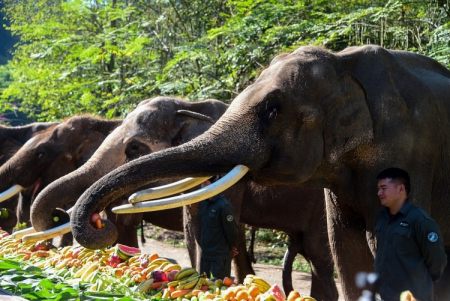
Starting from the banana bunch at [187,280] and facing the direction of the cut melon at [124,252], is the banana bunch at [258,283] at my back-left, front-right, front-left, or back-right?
back-right

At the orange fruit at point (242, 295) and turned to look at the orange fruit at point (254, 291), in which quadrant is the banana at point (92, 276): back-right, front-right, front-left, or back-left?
back-left

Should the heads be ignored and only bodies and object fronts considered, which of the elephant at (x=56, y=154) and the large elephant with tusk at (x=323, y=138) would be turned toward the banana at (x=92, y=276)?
the large elephant with tusk

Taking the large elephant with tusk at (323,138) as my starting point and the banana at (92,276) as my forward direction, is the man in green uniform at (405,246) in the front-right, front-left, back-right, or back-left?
back-left

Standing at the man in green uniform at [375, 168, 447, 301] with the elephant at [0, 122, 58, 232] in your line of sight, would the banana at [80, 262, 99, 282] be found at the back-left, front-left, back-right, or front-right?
front-left

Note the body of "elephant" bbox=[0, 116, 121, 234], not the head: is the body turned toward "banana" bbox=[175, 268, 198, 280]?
no

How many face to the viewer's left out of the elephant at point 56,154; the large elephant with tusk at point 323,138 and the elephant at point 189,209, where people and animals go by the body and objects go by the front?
3

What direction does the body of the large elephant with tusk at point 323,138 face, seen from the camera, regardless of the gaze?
to the viewer's left

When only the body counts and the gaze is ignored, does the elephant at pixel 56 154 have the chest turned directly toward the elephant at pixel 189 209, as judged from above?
no

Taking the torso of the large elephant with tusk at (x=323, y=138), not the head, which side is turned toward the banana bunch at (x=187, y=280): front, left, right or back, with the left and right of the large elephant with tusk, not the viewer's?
front

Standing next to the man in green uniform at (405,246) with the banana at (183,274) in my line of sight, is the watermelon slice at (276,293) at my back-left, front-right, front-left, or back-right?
front-left

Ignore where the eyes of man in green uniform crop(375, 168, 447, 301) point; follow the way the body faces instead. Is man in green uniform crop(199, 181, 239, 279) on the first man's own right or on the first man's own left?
on the first man's own right

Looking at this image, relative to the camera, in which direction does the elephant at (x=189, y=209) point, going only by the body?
to the viewer's left
